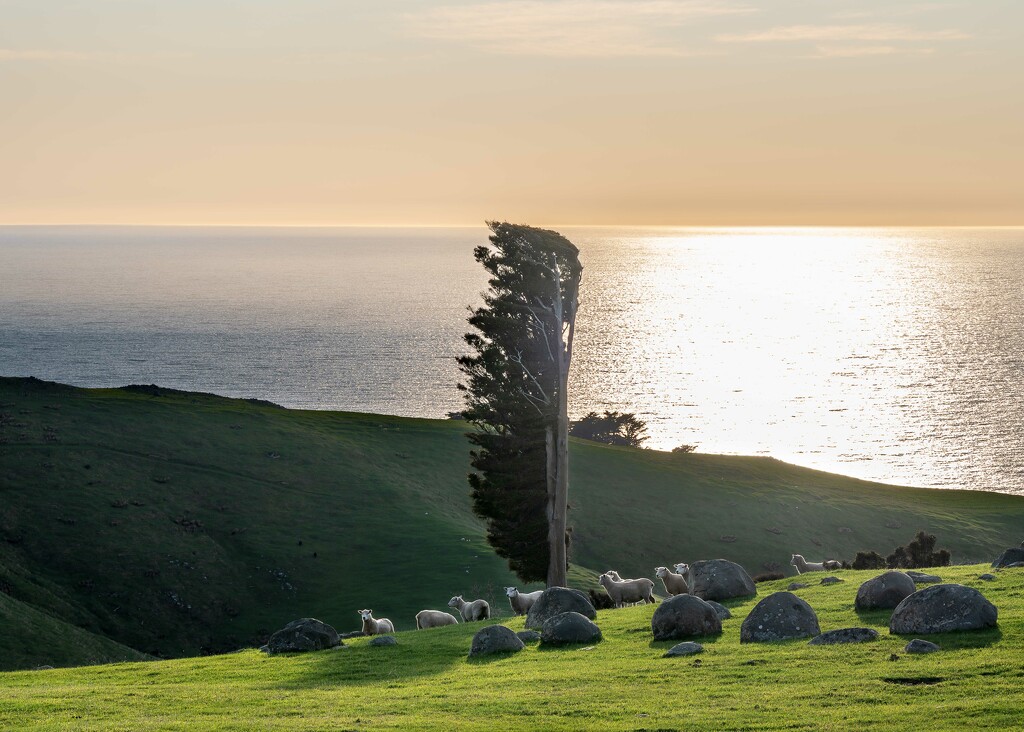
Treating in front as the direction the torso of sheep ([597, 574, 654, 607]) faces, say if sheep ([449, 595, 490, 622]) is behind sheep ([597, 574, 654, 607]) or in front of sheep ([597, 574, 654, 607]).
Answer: in front

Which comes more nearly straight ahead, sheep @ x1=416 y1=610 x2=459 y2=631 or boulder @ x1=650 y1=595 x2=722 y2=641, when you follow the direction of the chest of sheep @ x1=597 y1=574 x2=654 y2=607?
the sheep

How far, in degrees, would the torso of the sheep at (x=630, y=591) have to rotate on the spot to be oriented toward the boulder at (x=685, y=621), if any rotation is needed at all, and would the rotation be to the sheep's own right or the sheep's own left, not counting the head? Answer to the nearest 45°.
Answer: approximately 90° to the sheep's own left

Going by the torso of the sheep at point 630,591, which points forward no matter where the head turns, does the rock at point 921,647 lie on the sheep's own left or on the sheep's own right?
on the sheep's own left

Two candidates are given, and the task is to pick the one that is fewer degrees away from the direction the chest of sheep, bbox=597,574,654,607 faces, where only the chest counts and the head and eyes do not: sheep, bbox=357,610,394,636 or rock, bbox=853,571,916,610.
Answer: the sheep

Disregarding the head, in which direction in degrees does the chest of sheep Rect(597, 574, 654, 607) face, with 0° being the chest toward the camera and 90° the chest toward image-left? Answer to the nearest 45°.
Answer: approximately 90°

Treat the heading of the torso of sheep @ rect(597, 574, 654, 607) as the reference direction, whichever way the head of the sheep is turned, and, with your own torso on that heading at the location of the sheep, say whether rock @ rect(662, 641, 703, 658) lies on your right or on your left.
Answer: on your left

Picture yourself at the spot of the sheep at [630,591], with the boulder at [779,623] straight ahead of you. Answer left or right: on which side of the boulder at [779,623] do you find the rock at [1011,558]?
left

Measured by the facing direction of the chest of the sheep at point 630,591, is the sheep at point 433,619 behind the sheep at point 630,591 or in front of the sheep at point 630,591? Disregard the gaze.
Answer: in front
